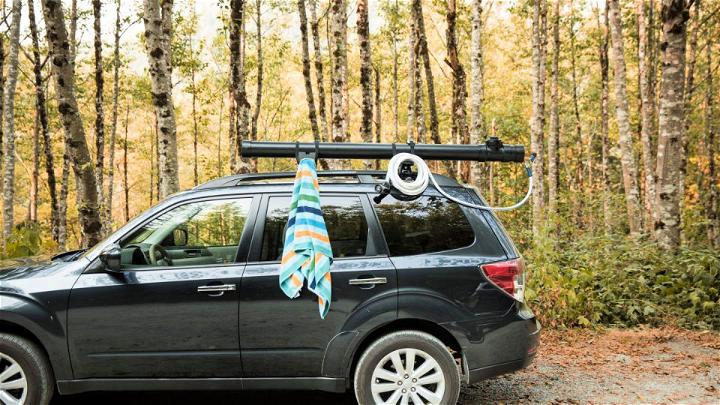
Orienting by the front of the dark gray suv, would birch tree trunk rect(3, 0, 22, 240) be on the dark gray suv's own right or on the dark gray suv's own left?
on the dark gray suv's own right

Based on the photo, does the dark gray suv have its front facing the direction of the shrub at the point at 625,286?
no

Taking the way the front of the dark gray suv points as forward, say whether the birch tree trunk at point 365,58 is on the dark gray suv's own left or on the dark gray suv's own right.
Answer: on the dark gray suv's own right

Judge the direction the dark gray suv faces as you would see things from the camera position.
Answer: facing to the left of the viewer

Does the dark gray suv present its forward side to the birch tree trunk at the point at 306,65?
no

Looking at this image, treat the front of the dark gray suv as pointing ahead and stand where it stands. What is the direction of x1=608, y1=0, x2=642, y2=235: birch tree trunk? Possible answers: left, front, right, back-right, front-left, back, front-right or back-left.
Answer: back-right

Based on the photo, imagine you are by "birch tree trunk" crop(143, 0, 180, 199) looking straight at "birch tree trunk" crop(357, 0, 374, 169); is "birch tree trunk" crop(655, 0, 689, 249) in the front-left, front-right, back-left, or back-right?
front-right

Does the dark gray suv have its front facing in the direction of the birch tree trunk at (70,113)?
no

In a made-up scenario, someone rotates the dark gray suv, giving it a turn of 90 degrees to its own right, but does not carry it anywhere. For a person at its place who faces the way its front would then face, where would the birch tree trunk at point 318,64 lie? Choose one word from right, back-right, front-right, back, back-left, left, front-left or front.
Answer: front

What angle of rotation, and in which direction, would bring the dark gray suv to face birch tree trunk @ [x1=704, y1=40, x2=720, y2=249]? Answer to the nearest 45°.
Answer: approximately 135° to its right

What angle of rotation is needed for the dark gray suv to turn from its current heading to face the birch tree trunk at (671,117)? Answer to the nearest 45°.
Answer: approximately 135° to its right

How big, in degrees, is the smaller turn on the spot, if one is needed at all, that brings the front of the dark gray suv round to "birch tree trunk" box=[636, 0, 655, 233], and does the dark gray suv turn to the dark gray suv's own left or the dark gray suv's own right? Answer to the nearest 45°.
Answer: approximately 135° to the dark gray suv's own right
